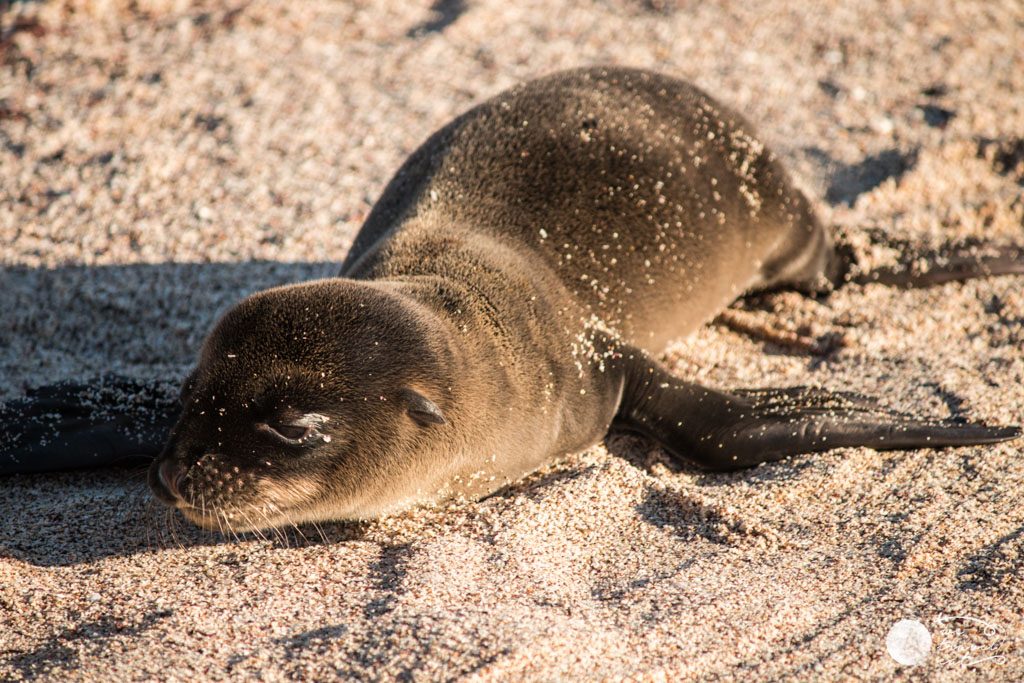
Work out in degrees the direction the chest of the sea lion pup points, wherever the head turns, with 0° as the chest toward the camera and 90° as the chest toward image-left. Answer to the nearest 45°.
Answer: approximately 45°
